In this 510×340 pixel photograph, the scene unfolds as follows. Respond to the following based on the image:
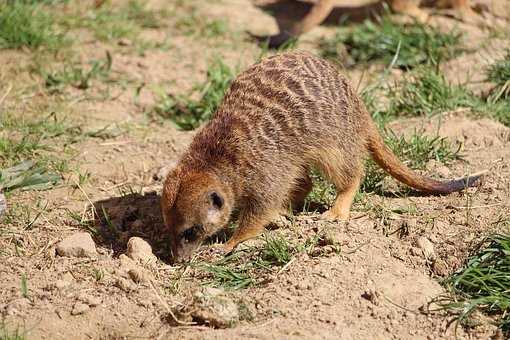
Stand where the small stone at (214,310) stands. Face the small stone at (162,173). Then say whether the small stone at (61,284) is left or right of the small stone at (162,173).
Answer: left
